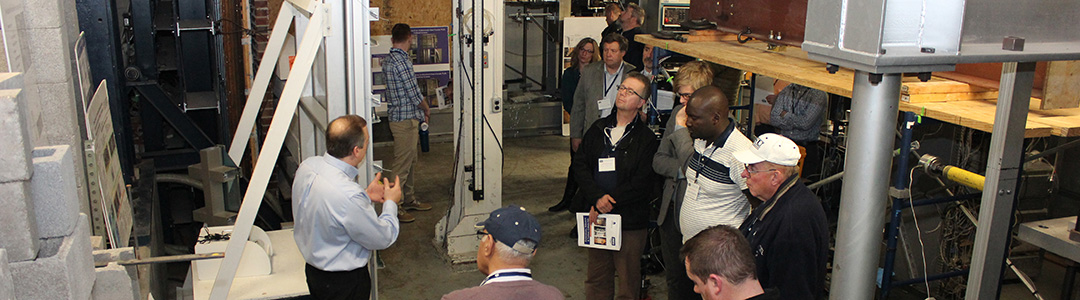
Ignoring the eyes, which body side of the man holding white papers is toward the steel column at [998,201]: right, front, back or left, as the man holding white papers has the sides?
left

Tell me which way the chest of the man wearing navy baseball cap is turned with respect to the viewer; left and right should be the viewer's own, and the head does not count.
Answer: facing away from the viewer and to the left of the viewer

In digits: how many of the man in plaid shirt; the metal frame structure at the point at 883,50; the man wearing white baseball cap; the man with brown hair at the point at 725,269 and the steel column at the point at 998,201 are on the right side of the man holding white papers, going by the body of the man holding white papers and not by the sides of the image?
1

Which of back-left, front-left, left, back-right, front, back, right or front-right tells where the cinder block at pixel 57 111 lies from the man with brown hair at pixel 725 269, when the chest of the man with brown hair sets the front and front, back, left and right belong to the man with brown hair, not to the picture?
front-left

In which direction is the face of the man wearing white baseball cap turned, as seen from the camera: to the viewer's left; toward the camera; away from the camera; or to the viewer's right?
to the viewer's left

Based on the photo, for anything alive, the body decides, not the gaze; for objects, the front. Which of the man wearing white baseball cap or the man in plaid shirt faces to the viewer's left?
the man wearing white baseball cap

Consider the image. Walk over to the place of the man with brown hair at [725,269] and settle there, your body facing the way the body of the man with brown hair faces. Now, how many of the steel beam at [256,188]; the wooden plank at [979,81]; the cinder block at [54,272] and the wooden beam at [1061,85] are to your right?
2

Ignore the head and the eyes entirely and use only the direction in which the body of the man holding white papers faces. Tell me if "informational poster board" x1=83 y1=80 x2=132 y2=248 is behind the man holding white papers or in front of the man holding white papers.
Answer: in front

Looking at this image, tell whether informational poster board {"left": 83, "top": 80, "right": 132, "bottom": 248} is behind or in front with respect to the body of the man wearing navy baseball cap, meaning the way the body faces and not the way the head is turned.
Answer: in front

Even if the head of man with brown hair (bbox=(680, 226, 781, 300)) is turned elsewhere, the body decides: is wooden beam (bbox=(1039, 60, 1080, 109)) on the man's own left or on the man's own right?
on the man's own right

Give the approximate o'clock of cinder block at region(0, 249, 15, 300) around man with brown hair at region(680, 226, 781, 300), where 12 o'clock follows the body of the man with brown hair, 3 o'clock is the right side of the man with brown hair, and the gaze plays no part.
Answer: The cinder block is roughly at 9 o'clock from the man with brown hair.

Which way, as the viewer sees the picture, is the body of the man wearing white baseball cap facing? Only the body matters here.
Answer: to the viewer's left

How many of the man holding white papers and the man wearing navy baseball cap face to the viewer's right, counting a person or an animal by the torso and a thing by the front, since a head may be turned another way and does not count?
0
